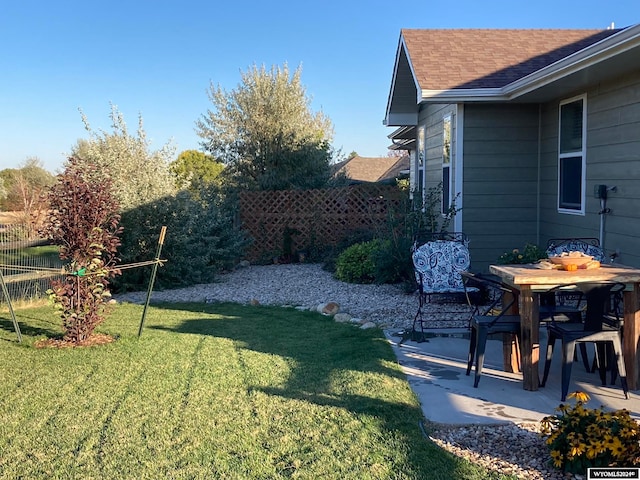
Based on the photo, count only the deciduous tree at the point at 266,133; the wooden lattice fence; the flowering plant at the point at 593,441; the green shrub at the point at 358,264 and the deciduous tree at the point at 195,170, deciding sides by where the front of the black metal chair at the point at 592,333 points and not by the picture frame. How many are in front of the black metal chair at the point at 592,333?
4

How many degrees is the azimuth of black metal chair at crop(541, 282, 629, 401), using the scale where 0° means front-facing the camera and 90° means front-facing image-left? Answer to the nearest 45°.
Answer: approximately 135°

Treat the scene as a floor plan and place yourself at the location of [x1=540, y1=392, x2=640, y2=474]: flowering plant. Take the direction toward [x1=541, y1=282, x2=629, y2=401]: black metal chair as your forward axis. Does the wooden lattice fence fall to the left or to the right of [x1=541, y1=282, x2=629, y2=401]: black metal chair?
left

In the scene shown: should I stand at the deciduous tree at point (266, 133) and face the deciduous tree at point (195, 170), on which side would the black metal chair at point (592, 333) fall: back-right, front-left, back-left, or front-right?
back-left

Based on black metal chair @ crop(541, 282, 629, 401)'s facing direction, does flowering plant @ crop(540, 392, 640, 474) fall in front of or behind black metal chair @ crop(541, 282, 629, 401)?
behind
